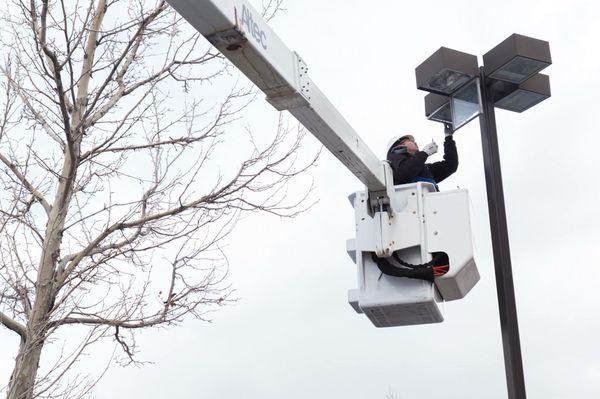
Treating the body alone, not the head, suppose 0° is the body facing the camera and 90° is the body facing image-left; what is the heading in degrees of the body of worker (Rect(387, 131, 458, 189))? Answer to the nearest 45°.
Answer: approximately 270°
